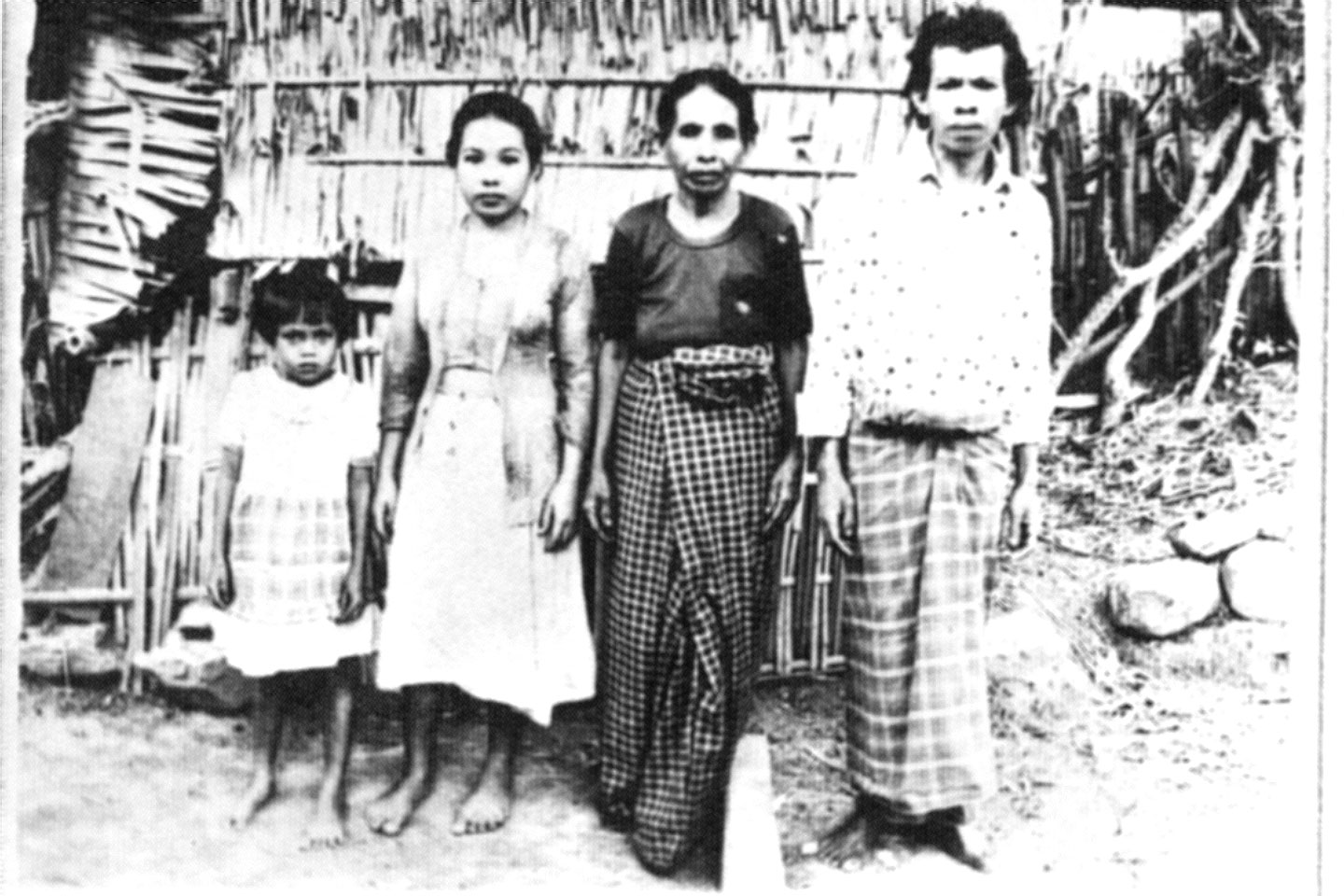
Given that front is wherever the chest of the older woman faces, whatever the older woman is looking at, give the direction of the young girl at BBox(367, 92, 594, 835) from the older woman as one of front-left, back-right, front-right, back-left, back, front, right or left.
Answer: right

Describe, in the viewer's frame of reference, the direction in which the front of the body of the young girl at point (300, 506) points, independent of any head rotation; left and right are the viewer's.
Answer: facing the viewer

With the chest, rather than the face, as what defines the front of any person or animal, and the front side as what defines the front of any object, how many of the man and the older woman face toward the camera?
2

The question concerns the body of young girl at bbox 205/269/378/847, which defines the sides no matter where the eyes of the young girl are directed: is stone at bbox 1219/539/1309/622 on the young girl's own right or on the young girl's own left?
on the young girl's own left

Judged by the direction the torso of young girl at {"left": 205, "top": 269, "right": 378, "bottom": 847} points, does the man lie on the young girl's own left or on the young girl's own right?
on the young girl's own left

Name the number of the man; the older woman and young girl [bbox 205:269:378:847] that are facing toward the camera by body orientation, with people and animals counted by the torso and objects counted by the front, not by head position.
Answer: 3

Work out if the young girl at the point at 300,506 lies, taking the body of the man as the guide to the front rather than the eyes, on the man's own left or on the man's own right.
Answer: on the man's own right

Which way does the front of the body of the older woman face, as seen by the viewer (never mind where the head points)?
toward the camera
